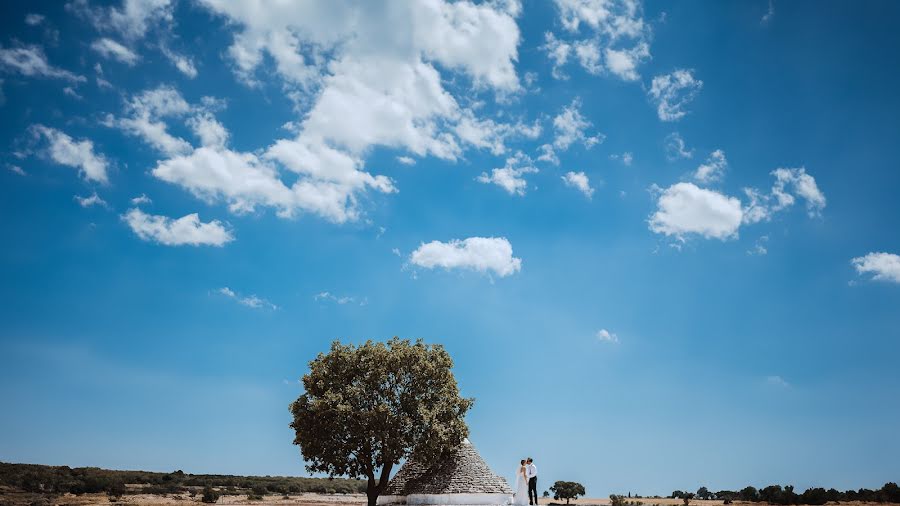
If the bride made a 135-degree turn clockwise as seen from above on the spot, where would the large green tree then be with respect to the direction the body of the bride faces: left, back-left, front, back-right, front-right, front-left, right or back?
right

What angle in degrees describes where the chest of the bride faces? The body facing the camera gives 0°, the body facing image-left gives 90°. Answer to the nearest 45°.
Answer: approximately 270°

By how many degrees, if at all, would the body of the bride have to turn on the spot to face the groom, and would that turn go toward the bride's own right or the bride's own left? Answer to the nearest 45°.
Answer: approximately 45° to the bride's own left
